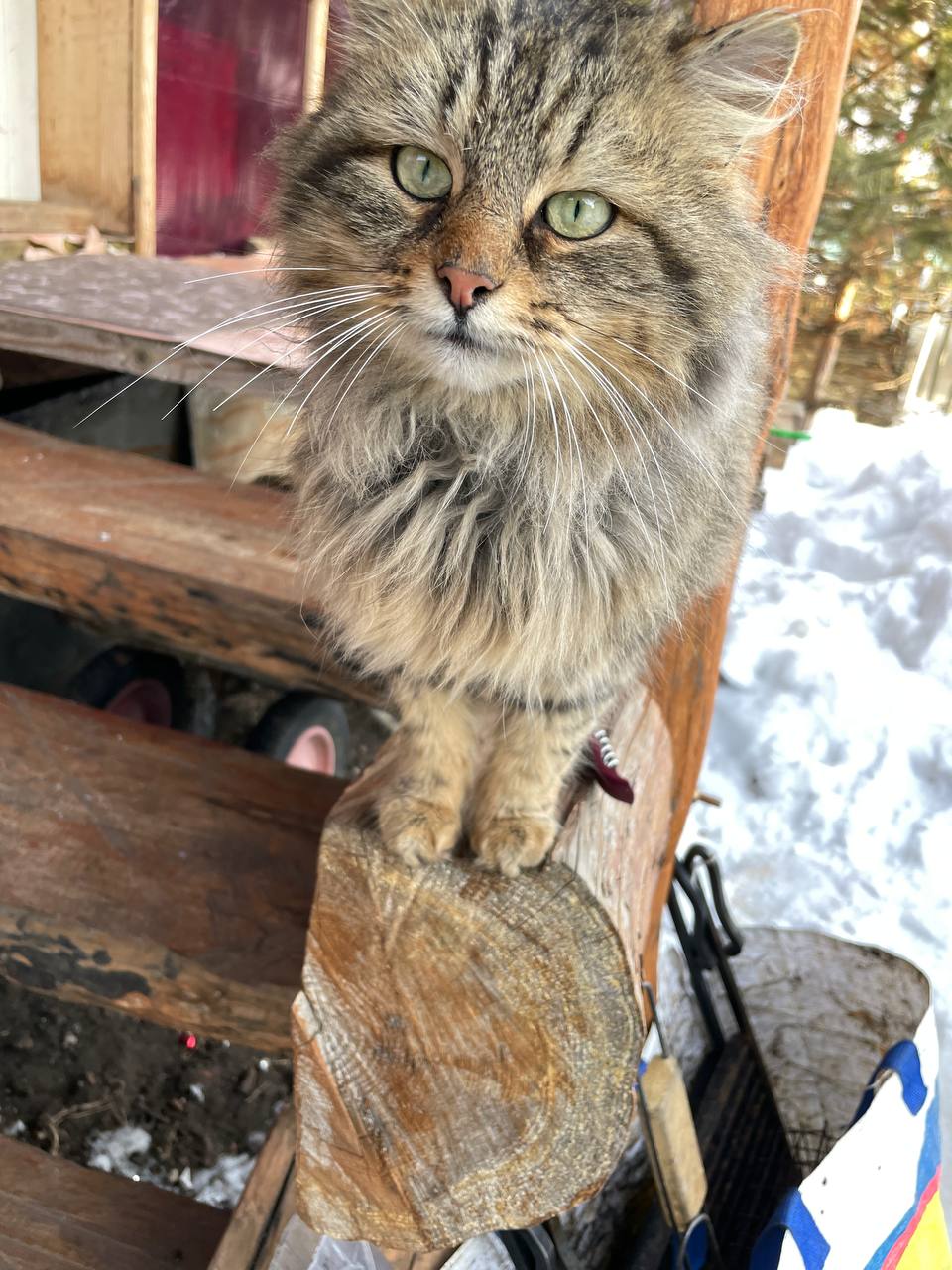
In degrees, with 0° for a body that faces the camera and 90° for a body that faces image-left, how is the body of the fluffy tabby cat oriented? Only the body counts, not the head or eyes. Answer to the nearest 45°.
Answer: approximately 0°

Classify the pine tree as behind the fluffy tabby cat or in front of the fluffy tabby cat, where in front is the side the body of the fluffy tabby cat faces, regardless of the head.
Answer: behind

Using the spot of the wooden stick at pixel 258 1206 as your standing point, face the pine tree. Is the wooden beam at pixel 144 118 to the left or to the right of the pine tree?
left

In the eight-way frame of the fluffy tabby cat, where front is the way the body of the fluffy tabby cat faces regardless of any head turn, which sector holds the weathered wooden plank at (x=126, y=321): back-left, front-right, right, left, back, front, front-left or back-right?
back-right

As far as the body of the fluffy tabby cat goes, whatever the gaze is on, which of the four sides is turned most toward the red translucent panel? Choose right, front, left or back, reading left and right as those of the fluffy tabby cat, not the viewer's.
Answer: back

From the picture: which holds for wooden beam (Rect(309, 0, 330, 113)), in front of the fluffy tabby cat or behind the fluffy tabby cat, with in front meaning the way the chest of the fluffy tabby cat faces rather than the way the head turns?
behind
